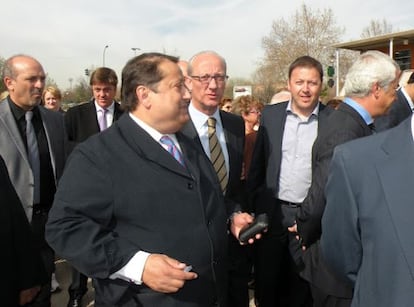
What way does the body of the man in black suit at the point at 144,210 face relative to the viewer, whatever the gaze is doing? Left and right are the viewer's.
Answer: facing the viewer and to the right of the viewer

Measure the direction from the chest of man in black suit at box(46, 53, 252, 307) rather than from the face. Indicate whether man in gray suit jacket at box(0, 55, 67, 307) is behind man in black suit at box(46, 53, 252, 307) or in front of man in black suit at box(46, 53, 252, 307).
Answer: behind

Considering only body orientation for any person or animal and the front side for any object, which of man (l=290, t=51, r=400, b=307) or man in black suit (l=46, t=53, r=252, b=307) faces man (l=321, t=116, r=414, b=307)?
the man in black suit

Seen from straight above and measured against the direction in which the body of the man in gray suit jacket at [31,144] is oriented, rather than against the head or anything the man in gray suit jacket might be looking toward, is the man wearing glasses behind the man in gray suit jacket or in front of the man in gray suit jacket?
in front

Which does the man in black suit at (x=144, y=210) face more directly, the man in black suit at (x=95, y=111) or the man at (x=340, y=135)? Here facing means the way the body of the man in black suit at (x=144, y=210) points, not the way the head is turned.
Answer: the man

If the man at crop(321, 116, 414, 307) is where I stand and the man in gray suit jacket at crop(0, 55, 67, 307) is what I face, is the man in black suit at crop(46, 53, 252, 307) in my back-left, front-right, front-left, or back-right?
front-left

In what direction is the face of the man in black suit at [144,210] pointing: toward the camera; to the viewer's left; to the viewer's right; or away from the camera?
to the viewer's right

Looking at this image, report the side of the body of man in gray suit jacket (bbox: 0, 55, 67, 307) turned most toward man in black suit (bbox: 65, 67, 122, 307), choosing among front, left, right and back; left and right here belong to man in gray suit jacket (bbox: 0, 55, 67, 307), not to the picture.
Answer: left

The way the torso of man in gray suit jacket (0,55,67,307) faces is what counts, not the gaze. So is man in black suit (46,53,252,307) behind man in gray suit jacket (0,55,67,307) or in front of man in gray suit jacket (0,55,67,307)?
in front

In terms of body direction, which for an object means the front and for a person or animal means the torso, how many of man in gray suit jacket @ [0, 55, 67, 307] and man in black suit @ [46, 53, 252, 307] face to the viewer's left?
0
